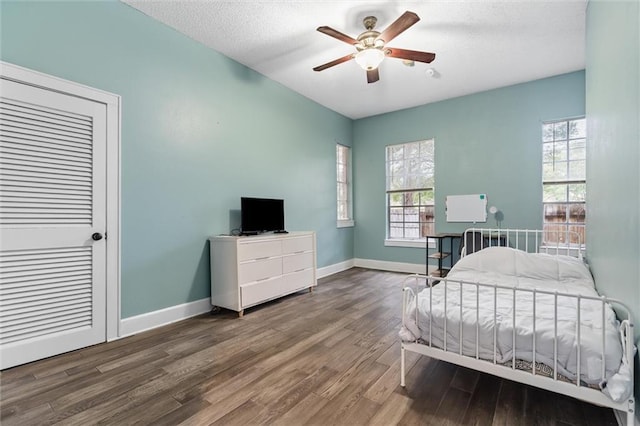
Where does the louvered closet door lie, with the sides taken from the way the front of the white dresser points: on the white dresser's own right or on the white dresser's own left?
on the white dresser's own right

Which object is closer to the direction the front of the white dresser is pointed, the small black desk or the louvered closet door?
the small black desk

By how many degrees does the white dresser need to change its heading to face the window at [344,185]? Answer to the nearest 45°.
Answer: approximately 90° to its left

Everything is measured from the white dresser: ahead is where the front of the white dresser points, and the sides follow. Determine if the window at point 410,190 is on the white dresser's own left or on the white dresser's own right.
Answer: on the white dresser's own left

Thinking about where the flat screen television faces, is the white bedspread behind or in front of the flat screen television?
in front

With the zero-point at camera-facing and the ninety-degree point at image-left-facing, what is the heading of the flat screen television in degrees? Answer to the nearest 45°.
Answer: approximately 315°

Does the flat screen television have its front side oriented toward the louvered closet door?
no

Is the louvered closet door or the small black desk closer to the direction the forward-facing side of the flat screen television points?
the small black desk

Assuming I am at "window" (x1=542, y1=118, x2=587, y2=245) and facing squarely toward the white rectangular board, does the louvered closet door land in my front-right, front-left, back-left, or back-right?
front-left

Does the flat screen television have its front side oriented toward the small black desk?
no

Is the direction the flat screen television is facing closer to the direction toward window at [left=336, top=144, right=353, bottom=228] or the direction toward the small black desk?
the small black desk

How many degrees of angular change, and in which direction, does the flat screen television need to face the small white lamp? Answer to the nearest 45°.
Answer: approximately 45° to its left

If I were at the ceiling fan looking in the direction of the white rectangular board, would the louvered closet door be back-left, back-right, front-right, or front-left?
back-left

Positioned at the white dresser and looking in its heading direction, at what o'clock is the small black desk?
The small black desk is roughly at 10 o'clock from the white dresser.

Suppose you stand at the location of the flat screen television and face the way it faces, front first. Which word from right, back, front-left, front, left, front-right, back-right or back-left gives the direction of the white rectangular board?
front-left
